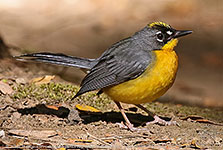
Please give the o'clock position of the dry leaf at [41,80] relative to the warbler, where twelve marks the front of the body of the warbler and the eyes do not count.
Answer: The dry leaf is roughly at 7 o'clock from the warbler.

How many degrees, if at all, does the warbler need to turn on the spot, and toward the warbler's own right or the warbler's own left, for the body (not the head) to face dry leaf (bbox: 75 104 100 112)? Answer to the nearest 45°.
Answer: approximately 135° to the warbler's own left

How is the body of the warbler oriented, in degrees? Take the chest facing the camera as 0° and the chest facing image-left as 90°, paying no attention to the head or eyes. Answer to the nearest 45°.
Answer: approximately 270°

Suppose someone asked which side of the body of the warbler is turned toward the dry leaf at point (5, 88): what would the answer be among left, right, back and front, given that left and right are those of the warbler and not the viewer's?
back

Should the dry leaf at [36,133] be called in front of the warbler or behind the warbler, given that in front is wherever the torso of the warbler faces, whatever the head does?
behind
